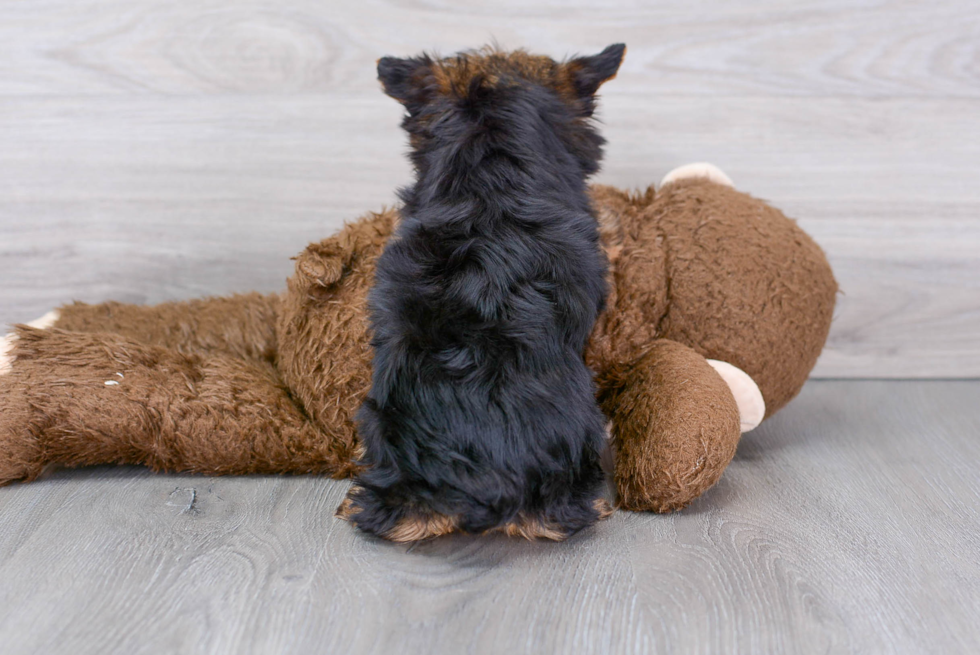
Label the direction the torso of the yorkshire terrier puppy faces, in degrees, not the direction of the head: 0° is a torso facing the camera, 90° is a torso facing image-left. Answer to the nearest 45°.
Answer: approximately 180°
